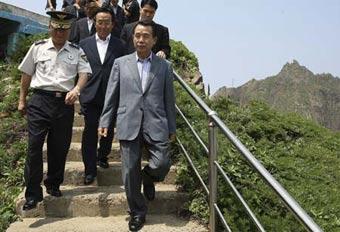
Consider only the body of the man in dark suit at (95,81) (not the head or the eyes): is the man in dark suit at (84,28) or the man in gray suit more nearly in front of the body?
the man in gray suit

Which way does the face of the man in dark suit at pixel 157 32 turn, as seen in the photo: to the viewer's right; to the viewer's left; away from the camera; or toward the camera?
toward the camera

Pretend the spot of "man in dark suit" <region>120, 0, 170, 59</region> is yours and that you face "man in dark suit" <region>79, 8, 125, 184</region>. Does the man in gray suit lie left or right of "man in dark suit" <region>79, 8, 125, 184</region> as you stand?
left

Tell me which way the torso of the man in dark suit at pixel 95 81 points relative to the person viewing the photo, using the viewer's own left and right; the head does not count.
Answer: facing the viewer

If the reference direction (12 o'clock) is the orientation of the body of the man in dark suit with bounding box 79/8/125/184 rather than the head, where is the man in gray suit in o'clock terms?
The man in gray suit is roughly at 11 o'clock from the man in dark suit.

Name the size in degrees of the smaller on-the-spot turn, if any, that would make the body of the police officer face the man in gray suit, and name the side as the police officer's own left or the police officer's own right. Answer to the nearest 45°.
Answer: approximately 45° to the police officer's own left

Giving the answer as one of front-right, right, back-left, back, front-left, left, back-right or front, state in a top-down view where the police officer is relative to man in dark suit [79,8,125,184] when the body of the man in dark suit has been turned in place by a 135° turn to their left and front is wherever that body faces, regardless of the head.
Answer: back

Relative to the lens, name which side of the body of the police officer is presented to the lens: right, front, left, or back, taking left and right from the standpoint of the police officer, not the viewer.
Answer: front

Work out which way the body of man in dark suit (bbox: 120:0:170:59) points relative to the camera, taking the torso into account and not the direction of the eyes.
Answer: toward the camera

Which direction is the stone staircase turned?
toward the camera

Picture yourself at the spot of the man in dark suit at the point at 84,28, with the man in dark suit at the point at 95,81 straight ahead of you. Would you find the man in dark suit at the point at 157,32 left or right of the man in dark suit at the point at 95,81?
left

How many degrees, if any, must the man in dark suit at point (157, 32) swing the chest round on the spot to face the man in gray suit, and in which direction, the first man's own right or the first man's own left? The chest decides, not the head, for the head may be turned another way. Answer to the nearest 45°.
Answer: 0° — they already face them

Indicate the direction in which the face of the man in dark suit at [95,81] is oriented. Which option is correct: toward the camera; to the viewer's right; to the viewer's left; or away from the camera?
toward the camera
